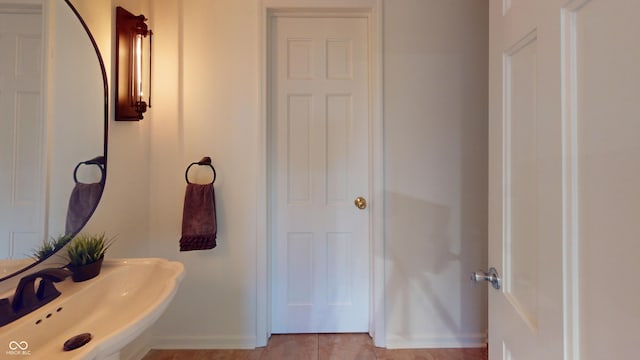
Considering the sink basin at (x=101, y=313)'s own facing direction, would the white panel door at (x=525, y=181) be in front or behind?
in front

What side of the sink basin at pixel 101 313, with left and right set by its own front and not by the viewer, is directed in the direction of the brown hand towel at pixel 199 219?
left

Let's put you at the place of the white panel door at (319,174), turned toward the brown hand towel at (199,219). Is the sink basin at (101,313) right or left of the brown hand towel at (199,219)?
left

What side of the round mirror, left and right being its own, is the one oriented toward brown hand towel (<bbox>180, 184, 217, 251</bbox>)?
left

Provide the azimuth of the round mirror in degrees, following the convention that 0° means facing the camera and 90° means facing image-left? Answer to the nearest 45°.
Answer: approximately 315°

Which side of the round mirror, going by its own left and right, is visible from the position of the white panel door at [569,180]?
front

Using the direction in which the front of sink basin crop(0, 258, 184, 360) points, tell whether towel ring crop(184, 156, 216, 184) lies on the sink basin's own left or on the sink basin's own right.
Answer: on the sink basin's own left
